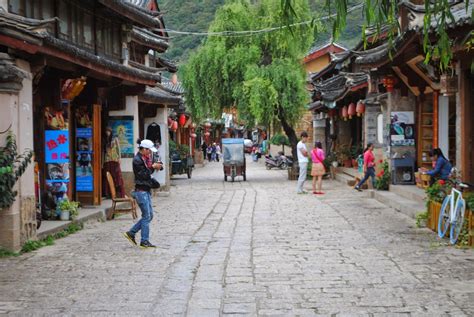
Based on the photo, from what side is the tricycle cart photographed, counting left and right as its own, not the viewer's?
back

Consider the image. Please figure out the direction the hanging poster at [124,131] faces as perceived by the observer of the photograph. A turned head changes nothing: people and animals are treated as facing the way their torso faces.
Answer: facing the viewer

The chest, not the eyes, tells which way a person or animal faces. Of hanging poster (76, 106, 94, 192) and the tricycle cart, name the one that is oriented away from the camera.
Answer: the tricycle cart

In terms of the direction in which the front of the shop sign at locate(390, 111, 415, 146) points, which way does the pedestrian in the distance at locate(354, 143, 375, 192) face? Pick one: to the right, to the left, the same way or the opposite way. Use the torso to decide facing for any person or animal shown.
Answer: to the left

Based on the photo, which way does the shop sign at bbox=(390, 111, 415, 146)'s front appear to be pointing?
toward the camera

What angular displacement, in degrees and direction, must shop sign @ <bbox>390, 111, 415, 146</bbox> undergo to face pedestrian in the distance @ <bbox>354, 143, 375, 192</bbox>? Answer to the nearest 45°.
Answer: approximately 135° to its right

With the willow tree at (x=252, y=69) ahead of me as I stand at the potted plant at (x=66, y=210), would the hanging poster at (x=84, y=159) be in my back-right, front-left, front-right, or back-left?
front-left
